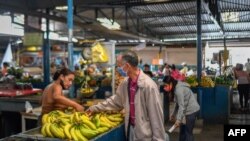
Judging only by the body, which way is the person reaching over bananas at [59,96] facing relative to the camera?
to the viewer's right

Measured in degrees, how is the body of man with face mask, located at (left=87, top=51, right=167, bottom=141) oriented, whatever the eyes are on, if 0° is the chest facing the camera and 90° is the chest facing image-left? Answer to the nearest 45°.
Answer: approximately 45°

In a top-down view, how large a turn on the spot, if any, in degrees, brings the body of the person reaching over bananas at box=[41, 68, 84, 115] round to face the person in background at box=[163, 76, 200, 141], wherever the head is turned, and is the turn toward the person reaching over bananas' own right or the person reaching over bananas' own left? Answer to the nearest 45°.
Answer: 0° — they already face them

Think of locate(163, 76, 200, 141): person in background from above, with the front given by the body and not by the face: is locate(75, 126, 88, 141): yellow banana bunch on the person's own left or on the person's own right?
on the person's own left

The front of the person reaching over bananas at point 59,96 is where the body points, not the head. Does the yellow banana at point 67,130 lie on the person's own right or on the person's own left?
on the person's own right

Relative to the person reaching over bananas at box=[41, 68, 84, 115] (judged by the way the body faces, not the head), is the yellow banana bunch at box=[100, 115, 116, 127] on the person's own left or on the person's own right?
on the person's own right

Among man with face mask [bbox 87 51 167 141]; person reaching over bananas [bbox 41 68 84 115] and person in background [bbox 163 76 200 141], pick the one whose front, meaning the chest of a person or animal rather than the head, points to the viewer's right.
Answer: person reaching over bananas [bbox 41 68 84 115]

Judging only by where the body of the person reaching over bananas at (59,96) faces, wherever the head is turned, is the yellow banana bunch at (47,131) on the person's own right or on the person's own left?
on the person's own right

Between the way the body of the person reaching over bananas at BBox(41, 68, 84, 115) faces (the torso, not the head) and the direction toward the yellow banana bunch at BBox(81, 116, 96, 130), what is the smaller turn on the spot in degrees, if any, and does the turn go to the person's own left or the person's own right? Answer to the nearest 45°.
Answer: approximately 90° to the person's own right

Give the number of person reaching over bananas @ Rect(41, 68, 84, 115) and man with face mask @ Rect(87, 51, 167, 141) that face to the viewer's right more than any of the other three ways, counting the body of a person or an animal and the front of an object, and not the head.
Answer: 1

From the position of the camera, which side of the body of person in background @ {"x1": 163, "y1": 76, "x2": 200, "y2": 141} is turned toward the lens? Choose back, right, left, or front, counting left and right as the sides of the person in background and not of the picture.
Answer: left

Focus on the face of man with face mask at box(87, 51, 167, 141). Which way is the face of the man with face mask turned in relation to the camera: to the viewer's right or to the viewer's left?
to the viewer's left

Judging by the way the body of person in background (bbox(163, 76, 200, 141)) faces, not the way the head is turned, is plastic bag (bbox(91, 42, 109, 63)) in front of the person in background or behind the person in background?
in front

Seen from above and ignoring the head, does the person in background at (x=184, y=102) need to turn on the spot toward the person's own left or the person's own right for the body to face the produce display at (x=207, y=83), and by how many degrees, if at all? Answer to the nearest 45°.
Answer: approximately 90° to the person's own right
